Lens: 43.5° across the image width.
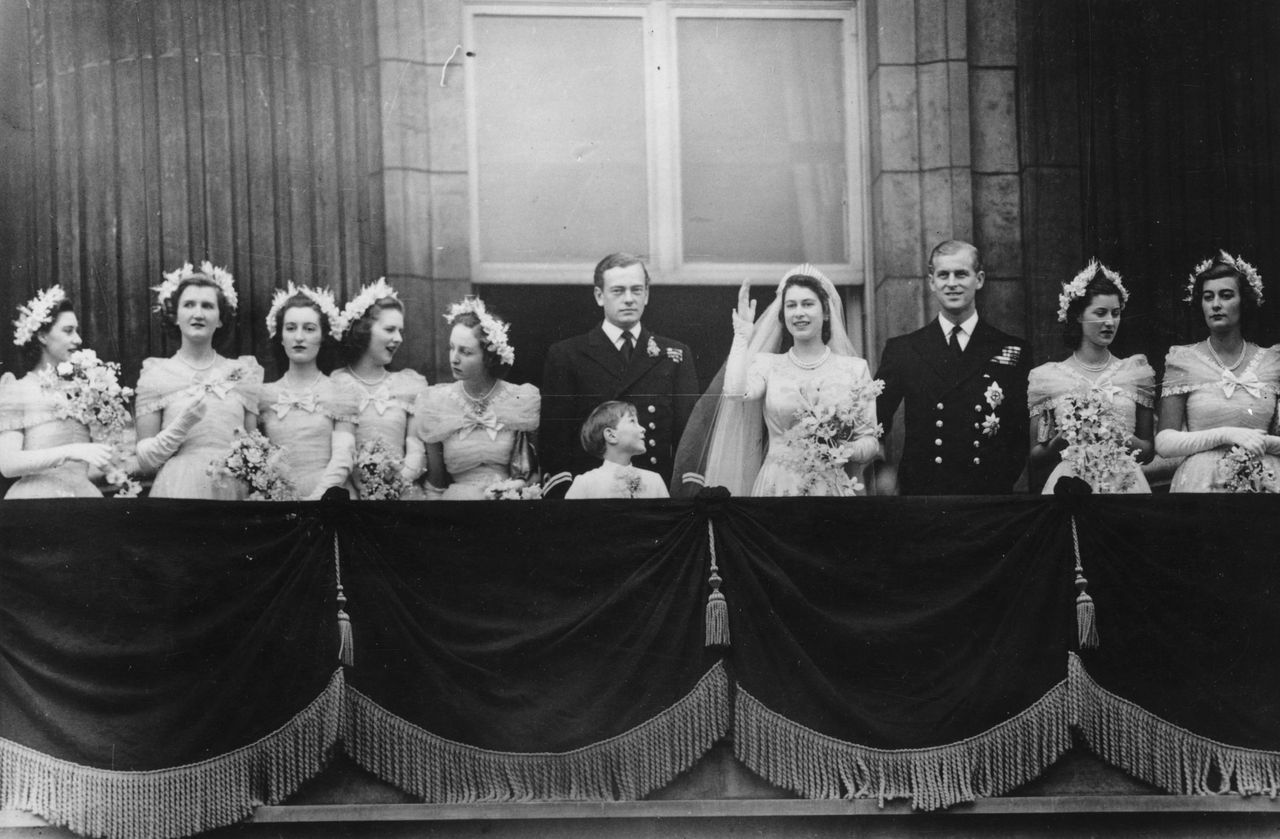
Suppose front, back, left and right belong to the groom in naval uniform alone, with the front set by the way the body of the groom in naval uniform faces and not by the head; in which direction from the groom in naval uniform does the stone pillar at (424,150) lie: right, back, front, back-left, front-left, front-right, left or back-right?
right

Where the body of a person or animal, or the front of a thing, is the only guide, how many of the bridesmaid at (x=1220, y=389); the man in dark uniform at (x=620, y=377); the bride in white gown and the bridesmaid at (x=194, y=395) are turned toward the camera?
4

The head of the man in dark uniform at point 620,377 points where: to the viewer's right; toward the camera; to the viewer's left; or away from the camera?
toward the camera

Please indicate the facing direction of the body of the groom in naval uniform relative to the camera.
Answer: toward the camera

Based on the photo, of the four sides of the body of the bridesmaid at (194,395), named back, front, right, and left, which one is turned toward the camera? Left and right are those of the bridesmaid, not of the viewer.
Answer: front

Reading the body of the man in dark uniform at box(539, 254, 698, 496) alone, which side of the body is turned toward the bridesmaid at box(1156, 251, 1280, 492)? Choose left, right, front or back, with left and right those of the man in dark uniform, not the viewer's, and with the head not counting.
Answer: left

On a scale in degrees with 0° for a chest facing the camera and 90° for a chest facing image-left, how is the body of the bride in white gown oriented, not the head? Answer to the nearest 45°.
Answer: approximately 0°

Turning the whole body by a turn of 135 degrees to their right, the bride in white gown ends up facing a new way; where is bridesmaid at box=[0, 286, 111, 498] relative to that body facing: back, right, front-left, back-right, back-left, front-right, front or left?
front-left

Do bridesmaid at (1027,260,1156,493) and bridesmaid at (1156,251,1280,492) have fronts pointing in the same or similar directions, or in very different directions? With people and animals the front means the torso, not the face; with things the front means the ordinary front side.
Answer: same or similar directions

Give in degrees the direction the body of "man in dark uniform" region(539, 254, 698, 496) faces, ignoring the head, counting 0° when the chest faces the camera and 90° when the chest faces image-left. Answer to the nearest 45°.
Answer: approximately 0°

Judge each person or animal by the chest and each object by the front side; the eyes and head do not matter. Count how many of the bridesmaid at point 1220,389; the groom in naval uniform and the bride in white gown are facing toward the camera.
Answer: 3

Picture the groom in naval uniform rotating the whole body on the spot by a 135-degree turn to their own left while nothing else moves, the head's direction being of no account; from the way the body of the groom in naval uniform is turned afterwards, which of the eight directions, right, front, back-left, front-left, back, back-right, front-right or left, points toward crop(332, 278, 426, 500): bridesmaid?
back-left

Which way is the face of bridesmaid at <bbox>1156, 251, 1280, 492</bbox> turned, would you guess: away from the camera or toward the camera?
toward the camera

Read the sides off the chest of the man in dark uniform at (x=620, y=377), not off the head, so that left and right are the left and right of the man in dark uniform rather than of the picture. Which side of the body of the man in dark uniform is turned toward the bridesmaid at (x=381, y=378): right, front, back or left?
right
